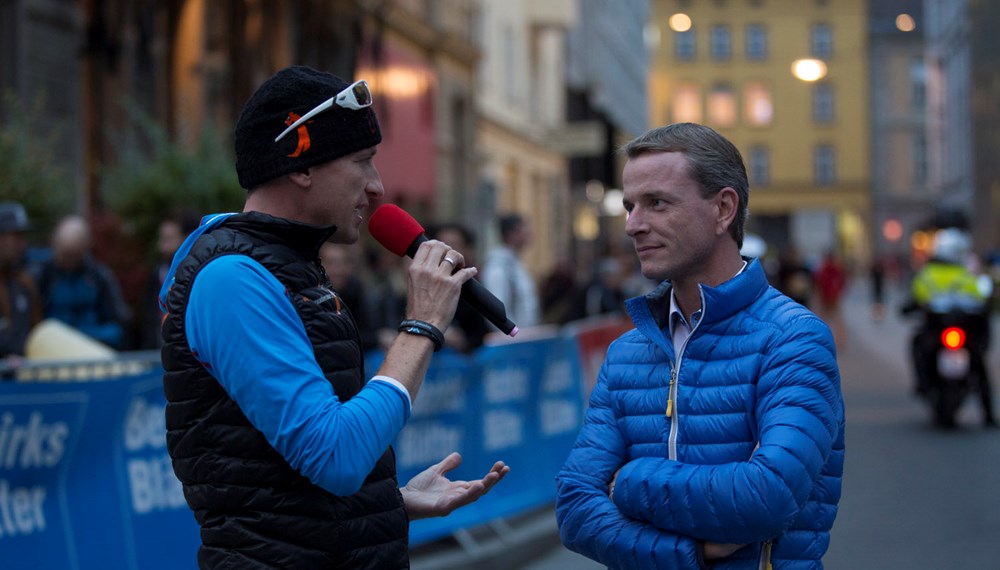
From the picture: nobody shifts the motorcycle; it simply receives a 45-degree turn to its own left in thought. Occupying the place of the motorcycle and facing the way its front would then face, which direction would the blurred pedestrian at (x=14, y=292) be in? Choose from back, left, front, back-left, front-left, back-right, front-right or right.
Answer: left

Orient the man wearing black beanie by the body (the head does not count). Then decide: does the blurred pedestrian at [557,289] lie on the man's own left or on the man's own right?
on the man's own left

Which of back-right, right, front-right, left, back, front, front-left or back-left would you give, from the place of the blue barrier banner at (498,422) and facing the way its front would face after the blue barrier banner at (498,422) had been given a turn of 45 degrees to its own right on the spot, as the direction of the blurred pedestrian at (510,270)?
back

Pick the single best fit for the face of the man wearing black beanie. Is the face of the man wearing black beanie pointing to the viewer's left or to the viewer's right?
to the viewer's right

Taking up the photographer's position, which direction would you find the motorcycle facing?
facing away from the viewer

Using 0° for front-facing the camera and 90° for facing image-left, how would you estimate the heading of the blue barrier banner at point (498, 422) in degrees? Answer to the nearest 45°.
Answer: approximately 315°

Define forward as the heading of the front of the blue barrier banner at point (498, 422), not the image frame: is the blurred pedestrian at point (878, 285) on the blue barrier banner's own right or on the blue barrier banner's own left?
on the blue barrier banner's own left

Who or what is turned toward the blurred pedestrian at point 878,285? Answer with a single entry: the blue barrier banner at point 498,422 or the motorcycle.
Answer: the motorcycle

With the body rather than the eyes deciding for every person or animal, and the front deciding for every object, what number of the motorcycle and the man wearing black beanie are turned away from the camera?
1

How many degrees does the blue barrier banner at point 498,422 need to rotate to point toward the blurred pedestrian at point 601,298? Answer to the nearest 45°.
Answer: approximately 135° to its left

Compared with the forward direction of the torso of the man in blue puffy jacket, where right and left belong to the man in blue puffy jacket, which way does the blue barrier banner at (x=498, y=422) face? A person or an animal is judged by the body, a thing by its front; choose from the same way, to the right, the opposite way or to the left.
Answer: to the left

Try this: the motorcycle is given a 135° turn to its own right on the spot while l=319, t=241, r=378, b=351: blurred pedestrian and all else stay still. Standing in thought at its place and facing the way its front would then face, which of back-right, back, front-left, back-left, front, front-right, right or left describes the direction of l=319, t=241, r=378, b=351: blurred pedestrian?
right

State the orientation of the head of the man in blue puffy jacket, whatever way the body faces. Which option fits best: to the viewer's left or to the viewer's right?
to the viewer's left

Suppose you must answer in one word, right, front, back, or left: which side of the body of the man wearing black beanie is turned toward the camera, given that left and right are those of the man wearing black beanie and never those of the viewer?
right

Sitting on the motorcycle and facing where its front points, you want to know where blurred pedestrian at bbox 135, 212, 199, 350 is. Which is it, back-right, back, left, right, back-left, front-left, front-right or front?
back-left

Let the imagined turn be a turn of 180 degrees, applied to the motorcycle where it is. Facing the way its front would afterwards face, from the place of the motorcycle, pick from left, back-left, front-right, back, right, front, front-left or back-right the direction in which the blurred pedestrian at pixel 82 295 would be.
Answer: front-right

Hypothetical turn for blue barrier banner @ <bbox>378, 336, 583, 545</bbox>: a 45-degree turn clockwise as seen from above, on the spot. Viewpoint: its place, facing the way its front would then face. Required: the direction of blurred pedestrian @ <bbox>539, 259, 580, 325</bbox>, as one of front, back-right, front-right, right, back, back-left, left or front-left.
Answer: back
